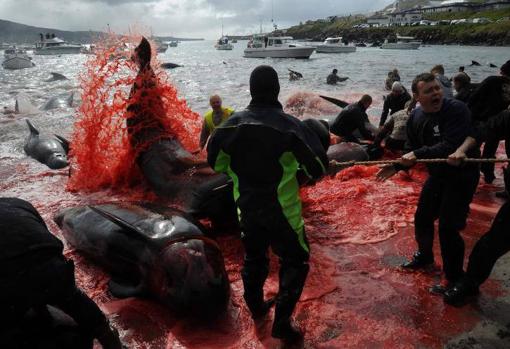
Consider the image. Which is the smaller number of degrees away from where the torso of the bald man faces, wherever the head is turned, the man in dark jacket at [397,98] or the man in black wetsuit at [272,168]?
the man in black wetsuit

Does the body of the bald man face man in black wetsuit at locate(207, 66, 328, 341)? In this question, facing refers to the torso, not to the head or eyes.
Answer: yes

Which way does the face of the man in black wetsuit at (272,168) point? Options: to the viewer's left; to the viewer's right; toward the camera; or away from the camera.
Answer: away from the camera

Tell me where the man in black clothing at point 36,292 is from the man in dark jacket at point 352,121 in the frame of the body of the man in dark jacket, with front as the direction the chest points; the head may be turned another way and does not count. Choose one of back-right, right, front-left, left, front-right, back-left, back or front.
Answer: right

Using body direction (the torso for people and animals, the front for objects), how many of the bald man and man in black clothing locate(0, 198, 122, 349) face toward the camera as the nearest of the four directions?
1

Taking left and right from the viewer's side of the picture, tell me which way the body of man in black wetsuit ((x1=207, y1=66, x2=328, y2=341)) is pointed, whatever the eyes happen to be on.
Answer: facing away from the viewer

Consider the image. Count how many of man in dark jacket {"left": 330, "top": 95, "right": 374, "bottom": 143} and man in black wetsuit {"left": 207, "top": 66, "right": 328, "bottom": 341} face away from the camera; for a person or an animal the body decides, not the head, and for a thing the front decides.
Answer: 1

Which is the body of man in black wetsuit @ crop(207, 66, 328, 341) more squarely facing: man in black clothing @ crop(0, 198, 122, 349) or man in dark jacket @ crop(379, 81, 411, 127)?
the man in dark jacket

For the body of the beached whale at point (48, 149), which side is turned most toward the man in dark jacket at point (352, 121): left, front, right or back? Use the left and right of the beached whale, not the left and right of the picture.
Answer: front

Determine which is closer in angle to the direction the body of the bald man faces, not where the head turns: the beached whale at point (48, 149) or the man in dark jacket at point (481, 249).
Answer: the man in dark jacket
